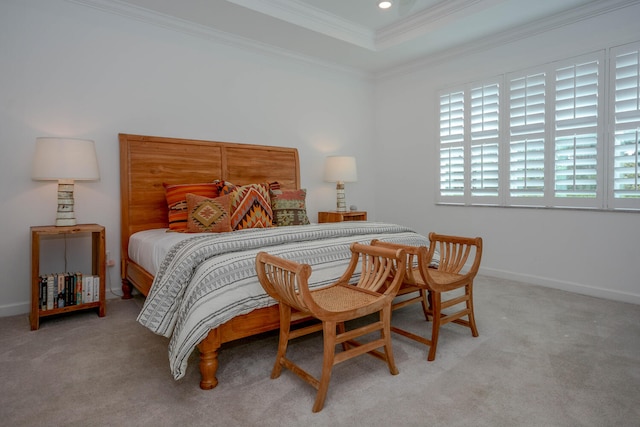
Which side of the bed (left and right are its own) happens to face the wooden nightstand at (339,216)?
left

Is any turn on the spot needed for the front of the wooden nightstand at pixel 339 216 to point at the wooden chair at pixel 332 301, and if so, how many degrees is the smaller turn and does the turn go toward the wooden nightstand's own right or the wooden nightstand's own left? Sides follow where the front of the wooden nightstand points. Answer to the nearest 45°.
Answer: approximately 45° to the wooden nightstand's own right

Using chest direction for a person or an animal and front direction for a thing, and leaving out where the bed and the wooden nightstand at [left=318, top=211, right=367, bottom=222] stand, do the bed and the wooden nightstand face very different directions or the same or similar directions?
same or similar directions

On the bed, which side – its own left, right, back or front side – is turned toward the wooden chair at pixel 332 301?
front

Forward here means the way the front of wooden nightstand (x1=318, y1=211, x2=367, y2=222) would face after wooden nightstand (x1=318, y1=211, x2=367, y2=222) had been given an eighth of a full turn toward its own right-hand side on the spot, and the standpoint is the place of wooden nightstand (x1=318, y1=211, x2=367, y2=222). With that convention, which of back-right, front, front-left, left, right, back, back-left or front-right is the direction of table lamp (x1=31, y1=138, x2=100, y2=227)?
front-right

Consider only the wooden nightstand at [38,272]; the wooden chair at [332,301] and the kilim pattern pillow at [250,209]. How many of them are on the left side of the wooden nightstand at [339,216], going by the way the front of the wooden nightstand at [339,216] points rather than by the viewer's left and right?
0

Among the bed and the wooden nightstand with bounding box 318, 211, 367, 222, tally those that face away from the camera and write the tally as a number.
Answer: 0

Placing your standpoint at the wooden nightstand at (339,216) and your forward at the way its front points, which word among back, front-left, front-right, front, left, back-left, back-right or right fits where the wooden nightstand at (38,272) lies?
right

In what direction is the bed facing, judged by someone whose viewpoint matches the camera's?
facing the viewer and to the right of the viewer

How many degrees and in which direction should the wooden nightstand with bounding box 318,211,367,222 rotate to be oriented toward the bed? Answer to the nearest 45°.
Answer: approximately 90° to its right

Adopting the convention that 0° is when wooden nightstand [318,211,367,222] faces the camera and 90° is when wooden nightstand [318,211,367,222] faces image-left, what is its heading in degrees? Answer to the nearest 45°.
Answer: approximately 315°

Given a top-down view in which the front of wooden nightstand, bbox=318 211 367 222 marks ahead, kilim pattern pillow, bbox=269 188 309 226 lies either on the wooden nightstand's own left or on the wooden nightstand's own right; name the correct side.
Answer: on the wooden nightstand's own right

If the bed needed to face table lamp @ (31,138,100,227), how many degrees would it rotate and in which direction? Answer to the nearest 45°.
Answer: approximately 135° to its right

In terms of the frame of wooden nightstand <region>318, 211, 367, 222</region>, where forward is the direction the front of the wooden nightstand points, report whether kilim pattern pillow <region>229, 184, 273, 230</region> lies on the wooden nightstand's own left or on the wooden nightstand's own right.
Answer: on the wooden nightstand's own right
